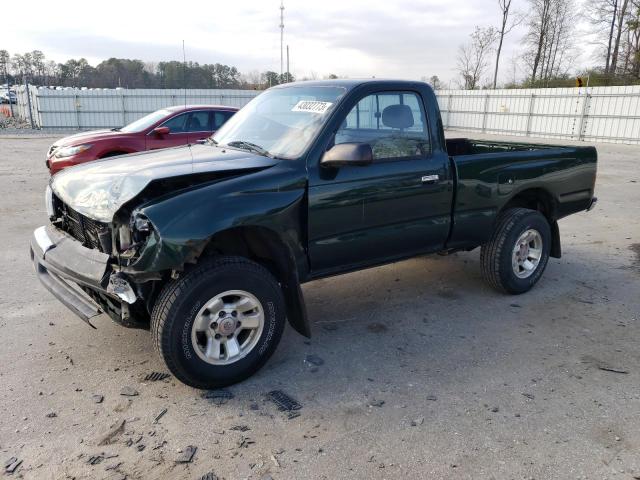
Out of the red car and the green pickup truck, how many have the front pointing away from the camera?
0

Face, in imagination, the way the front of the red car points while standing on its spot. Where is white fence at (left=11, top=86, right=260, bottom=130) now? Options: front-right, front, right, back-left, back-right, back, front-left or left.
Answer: back-right

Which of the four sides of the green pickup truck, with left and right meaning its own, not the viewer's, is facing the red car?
right

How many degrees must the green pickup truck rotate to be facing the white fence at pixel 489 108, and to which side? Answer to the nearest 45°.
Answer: approximately 135° to its right

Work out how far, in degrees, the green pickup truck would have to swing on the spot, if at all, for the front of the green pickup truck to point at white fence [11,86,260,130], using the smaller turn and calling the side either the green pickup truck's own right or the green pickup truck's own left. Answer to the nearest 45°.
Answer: approximately 90° to the green pickup truck's own right

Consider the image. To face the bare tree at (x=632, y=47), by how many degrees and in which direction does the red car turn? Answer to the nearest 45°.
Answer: approximately 180°

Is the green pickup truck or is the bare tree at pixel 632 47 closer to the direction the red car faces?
the green pickup truck

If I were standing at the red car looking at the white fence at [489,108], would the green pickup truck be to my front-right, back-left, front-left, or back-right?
back-right

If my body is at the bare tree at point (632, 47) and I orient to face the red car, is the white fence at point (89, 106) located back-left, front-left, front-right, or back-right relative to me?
front-right

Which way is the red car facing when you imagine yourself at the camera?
facing the viewer and to the left of the viewer

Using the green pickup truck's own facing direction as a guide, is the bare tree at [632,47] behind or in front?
behind

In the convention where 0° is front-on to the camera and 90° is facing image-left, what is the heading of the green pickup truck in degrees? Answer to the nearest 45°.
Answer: approximately 45°

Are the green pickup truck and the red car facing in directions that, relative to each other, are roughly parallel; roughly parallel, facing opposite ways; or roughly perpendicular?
roughly parallel
